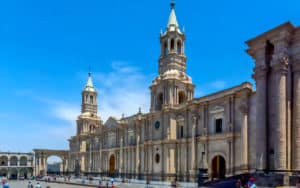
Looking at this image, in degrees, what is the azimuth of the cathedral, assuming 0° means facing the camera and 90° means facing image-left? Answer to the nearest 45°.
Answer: approximately 45°
